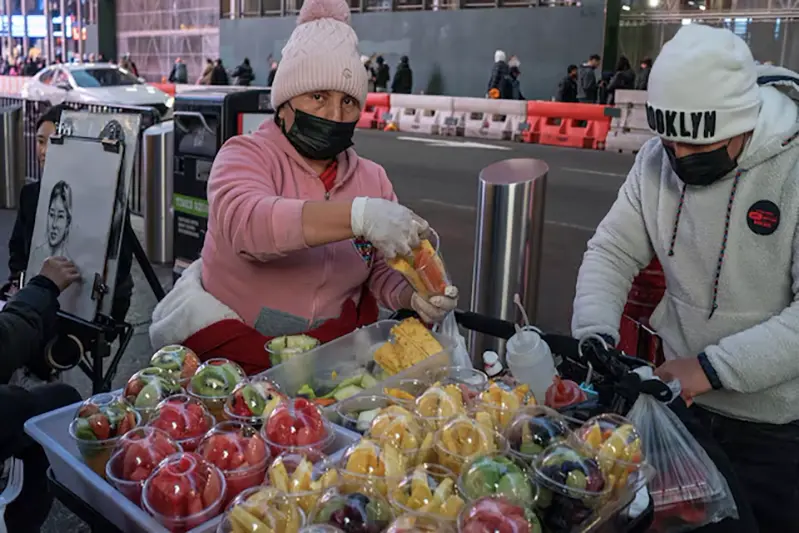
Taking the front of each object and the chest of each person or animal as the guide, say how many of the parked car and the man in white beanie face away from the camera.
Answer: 0

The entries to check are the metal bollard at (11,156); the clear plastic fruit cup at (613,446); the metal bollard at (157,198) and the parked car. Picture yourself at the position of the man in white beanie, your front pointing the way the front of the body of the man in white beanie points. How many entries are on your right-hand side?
3

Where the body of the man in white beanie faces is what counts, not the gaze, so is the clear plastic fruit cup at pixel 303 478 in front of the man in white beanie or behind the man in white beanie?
in front

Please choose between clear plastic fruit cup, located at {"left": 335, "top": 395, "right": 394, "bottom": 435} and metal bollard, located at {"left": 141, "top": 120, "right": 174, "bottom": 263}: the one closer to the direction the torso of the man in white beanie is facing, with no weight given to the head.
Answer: the clear plastic fruit cup

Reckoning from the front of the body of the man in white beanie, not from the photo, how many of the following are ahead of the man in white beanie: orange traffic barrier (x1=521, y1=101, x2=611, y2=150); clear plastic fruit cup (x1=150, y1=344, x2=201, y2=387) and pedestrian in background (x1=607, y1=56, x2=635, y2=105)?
1

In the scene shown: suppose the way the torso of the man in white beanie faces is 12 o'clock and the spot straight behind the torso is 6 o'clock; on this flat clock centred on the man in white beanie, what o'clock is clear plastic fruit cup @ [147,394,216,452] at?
The clear plastic fruit cup is roughly at 12 o'clock from the man in white beanie.

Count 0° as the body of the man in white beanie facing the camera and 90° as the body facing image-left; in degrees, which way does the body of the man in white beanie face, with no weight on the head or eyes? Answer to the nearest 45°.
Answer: approximately 45°

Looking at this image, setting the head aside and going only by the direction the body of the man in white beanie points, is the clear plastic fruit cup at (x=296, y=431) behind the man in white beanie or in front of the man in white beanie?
in front
